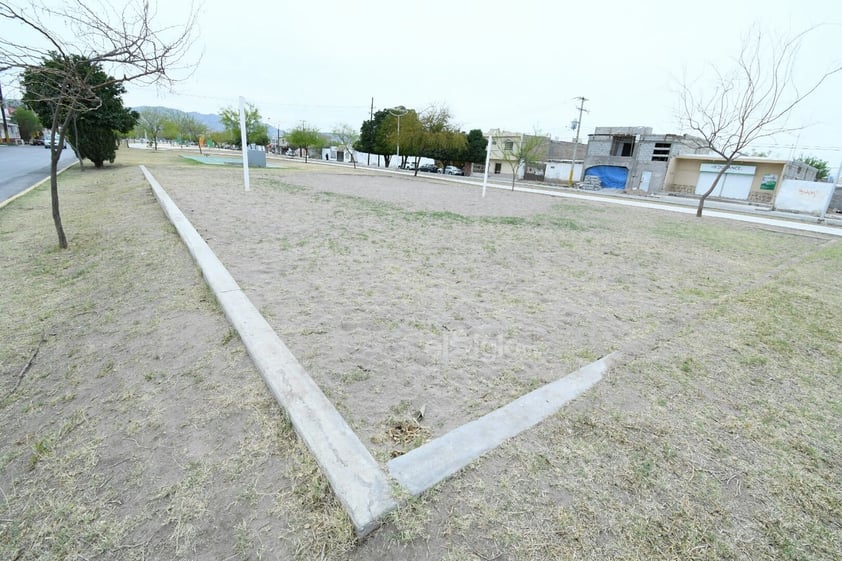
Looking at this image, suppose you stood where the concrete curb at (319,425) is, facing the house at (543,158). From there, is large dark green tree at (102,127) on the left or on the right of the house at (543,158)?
left

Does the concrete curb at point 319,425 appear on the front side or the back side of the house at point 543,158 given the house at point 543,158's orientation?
on the front side

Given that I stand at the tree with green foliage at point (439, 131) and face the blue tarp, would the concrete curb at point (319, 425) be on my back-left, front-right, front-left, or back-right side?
front-right

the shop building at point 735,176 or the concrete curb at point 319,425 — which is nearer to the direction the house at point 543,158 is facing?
the concrete curb

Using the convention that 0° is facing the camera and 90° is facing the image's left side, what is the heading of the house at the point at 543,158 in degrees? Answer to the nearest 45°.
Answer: approximately 45°

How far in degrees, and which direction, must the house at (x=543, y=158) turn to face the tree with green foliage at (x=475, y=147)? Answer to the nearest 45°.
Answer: approximately 45° to its right

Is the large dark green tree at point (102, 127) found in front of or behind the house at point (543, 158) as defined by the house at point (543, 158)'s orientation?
in front
